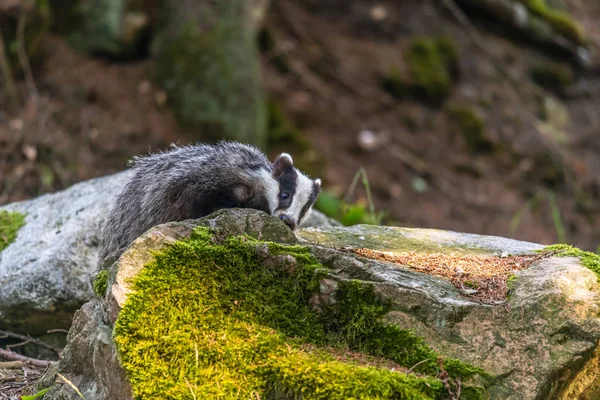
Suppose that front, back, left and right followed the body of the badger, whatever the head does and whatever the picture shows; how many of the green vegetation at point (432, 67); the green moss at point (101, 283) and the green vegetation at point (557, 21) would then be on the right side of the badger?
1

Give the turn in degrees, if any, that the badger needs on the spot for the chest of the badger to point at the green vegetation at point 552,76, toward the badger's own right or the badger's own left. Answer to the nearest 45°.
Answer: approximately 45° to the badger's own left

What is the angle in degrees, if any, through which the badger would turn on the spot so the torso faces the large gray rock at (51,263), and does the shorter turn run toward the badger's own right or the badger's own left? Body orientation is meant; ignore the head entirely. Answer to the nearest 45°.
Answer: approximately 180°

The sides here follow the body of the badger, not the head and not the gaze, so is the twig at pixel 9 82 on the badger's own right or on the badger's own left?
on the badger's own left

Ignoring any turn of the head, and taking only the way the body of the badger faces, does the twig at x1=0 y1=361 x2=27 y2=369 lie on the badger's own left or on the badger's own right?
on the badger's own right

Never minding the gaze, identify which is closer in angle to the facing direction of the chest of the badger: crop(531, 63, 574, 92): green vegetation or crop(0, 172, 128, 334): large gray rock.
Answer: the green vegetation

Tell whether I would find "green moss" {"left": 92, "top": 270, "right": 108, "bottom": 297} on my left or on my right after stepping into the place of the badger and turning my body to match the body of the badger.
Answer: on my right

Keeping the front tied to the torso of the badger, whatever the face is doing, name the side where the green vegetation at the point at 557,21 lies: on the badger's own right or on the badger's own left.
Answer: on the badger's own left

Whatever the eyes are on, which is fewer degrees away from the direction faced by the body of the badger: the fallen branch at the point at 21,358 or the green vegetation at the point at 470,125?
the green vegetation

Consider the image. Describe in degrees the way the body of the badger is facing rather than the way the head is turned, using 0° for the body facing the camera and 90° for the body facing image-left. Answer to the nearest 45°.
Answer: approximately 270°

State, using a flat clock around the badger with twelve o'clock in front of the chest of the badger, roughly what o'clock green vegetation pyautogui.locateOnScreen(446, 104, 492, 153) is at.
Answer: The green vegetation is roughly at 10 o'clock from the badger.
